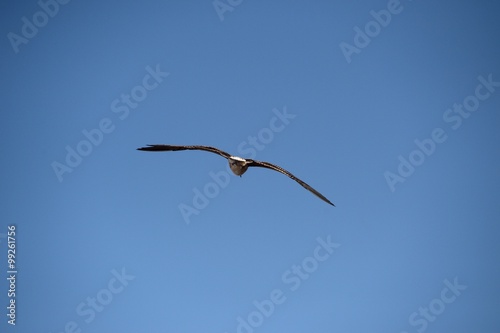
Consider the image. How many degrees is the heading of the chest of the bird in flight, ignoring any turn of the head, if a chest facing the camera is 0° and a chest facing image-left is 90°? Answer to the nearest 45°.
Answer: approximately 0°
